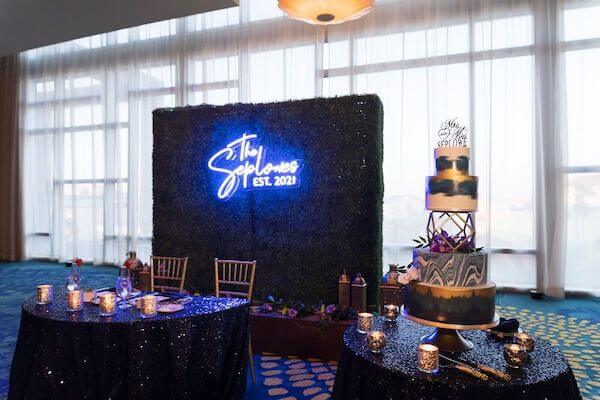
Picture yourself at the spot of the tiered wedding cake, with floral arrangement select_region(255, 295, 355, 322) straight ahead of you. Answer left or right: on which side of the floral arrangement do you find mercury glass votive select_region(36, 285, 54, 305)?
left

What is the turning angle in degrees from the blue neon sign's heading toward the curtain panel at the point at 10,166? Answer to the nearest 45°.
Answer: approximately 135° to its right

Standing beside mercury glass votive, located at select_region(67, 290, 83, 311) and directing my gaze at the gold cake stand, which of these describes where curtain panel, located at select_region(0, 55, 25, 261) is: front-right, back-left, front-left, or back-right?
back-left

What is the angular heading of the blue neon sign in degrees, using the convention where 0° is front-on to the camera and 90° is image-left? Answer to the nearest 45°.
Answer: approximately 0°

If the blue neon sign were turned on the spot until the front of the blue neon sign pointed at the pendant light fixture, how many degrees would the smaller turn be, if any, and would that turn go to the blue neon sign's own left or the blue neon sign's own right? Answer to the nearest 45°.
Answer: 0° — it already faces it

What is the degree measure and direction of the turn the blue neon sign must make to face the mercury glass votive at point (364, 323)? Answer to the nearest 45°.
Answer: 0° — it already faces it

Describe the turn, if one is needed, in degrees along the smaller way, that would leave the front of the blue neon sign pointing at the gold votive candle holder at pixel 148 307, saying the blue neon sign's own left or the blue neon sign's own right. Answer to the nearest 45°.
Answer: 0° — it already faces it

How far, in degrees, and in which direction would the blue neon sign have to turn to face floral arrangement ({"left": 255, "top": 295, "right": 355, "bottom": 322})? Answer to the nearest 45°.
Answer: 0° — it already faces it

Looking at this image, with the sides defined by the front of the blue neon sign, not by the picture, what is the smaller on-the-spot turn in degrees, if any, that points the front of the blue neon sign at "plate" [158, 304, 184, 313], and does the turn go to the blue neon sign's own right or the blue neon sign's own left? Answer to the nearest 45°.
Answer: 0° — it already faces it
